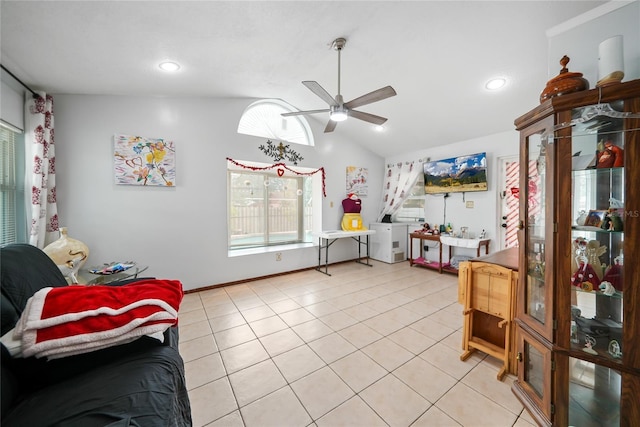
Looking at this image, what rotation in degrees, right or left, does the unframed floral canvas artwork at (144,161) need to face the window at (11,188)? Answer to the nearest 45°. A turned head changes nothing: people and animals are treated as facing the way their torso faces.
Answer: approximately 90° to its right

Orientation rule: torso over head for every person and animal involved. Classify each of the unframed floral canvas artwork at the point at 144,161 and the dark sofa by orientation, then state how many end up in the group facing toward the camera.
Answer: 1

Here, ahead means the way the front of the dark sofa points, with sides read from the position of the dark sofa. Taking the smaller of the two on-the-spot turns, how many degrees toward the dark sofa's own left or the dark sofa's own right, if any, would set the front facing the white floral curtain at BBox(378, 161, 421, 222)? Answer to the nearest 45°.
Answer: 0° — it already faces it

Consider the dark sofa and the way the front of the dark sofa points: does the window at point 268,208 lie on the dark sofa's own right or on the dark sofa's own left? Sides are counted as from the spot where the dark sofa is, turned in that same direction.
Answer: on the dark sofa's own left

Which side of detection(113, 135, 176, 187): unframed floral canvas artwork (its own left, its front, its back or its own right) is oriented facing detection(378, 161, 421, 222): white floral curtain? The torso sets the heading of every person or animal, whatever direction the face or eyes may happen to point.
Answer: left

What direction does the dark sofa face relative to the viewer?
to the viewer's right
